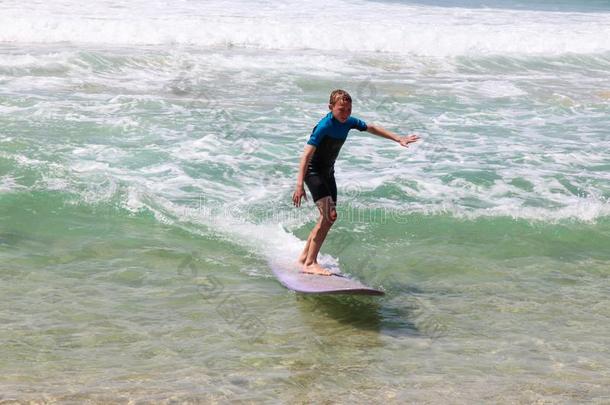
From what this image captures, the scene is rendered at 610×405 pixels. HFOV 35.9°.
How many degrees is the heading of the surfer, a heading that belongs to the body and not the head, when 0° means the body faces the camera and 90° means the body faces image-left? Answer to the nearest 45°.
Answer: approximately 315°
